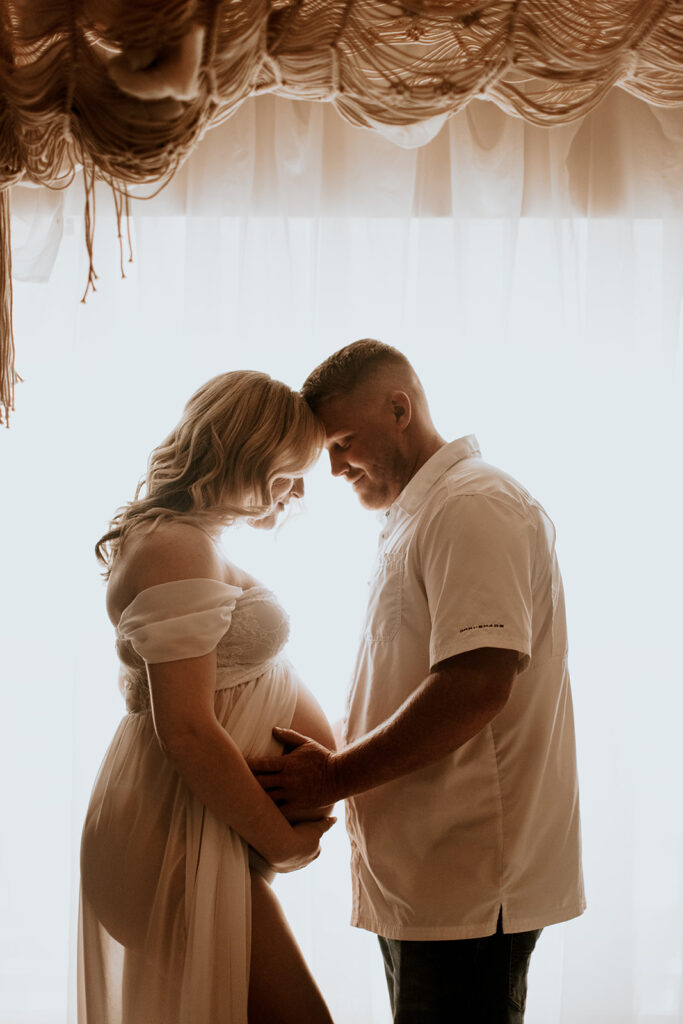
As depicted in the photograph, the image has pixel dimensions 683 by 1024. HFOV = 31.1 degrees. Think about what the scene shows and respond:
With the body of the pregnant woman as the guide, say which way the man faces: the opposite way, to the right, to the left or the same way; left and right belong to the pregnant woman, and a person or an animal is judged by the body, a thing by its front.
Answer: the opposite way

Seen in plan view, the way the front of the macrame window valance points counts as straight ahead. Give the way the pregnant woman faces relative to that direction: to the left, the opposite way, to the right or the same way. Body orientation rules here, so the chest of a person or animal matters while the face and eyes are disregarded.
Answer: to the left

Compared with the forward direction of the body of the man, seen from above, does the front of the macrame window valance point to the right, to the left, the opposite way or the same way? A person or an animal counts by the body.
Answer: to the left

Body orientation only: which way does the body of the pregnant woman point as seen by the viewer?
to the viewer's right

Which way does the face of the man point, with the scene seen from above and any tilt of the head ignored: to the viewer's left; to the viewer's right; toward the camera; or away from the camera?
to the viewer's left

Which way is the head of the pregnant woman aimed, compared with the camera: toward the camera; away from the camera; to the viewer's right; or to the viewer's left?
to the viewer's right

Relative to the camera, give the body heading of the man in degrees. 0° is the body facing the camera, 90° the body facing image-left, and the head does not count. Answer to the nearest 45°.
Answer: approximately 90°

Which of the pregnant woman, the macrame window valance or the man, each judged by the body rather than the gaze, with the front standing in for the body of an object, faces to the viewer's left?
the man
